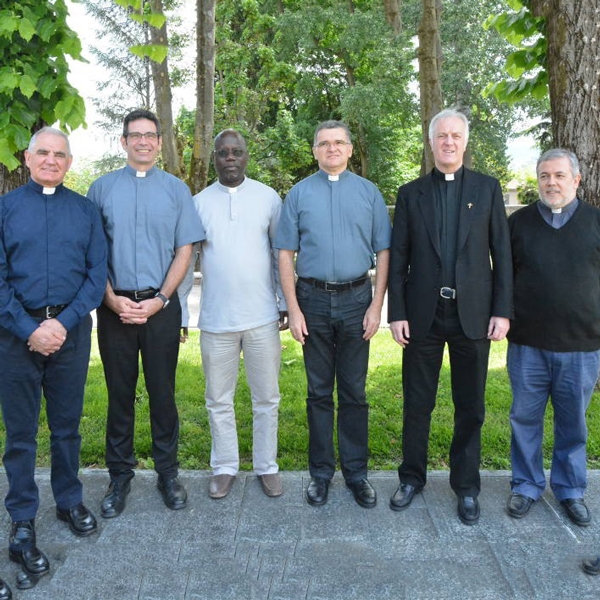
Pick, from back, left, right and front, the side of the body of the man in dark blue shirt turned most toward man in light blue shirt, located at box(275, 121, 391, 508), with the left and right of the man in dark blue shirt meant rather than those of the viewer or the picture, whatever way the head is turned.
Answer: left

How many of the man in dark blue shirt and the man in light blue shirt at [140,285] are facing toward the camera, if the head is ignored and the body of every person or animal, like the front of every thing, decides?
2

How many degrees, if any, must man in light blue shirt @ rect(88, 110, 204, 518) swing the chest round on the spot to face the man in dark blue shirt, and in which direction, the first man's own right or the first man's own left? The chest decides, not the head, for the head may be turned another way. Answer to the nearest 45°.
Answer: approximately 45° to the first man's own right

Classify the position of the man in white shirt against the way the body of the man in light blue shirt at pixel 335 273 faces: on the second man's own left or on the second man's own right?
on the second man's own right

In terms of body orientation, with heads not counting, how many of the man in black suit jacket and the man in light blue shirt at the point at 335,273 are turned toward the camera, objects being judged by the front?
2

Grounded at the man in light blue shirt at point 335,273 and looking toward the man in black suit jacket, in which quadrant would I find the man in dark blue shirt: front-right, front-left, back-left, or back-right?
back-right

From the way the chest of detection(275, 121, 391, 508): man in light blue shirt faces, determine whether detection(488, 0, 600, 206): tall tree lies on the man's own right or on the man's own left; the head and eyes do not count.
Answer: on the man's own left
